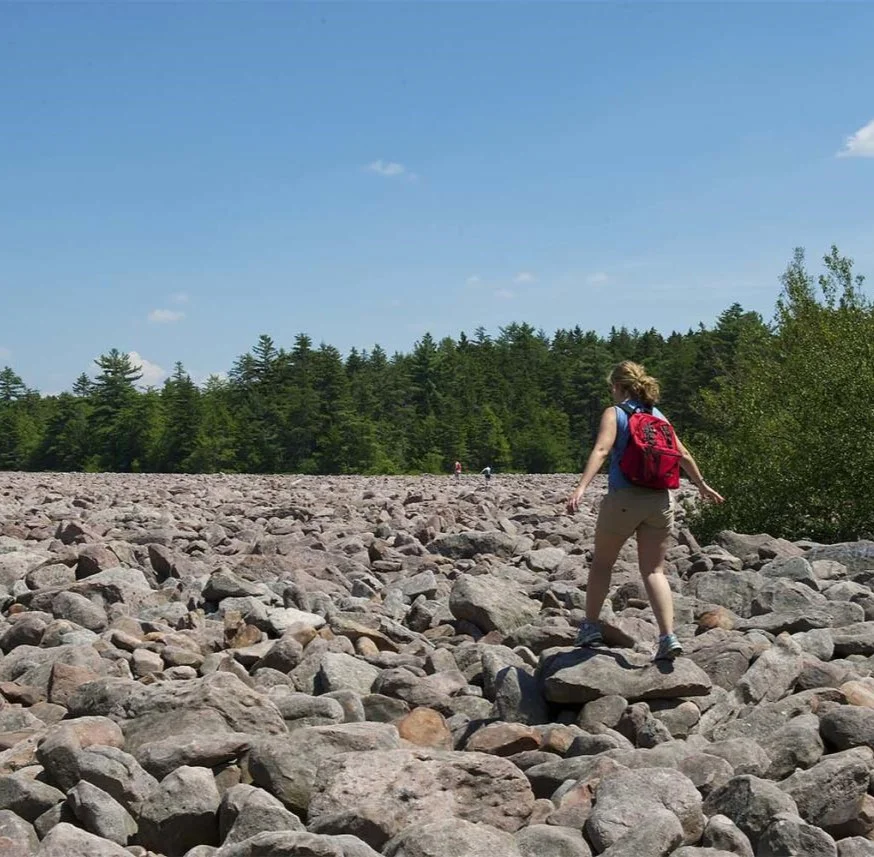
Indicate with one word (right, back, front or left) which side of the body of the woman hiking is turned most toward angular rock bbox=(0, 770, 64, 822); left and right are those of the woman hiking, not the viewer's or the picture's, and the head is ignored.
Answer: left

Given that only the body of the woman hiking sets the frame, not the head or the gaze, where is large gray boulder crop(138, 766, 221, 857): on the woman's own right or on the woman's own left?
on the woman's own left

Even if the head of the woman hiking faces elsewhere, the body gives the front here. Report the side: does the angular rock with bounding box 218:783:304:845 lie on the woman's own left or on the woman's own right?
on the woman's own left

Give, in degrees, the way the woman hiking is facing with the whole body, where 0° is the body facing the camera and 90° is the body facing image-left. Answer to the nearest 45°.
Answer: approximately 135°

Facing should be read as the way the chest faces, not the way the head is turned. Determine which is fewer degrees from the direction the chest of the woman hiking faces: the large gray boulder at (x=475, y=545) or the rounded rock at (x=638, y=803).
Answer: the large gray boulder

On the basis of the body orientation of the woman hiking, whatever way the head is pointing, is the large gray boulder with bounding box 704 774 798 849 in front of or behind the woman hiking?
behind

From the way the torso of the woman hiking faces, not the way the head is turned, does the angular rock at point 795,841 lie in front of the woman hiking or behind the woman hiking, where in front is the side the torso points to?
behind

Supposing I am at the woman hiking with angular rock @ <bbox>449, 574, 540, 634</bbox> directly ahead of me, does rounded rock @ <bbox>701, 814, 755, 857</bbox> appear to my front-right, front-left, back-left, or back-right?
back-left

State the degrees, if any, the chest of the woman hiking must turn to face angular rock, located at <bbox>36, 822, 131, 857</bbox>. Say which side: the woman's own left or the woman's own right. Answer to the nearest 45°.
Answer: approximately 90° to the woman's own left

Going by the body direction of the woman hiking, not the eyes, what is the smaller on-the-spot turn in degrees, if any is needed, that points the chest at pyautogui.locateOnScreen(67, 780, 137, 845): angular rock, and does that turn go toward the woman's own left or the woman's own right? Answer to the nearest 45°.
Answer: approximately 90° to the woman's own left

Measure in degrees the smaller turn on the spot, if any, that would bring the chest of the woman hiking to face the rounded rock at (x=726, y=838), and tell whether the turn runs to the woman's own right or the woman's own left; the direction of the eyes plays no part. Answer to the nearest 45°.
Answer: approximately 135° to the woman's own left
